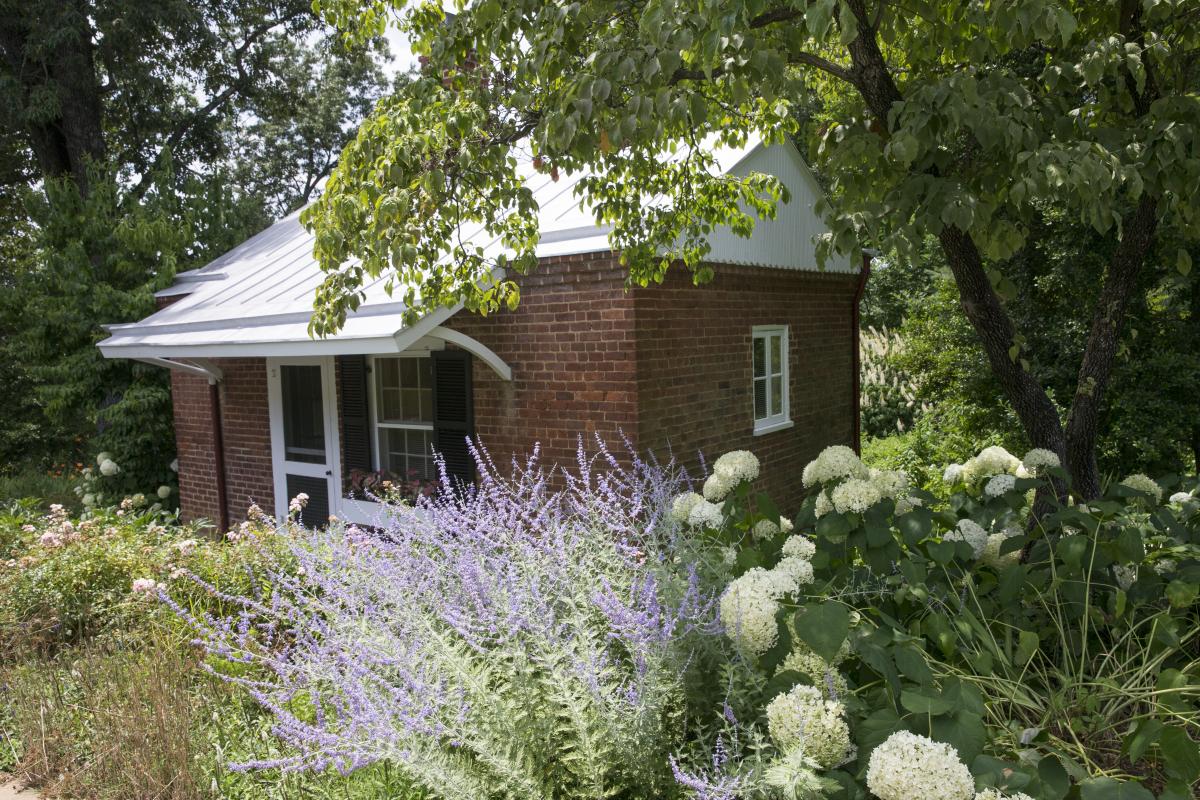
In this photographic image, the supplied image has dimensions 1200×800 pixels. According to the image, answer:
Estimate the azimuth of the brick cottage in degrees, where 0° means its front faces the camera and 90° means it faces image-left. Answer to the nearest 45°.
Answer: approximately 45°

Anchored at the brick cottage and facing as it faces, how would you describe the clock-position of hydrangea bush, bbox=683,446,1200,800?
The hydrangea bush is roughly at 10 o'clock from the brick cottage.
